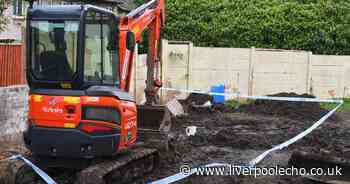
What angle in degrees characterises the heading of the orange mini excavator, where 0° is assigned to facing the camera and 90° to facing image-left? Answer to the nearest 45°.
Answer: approximately 225°

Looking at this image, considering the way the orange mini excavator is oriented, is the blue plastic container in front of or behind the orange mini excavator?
in front

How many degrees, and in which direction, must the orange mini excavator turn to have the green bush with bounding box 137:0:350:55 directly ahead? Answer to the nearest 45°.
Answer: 0° — it already faces it
